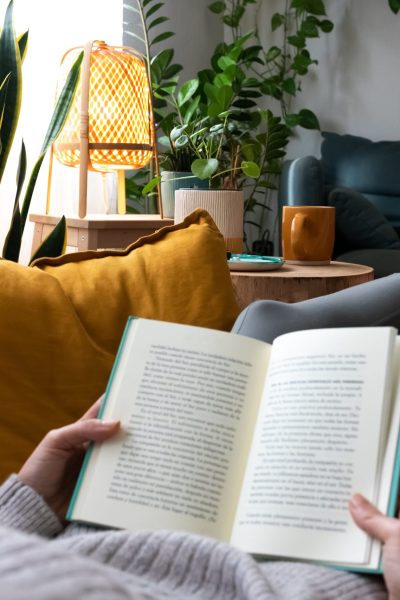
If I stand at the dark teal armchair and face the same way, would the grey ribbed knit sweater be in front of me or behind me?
in front

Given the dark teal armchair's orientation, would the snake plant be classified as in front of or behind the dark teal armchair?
in front

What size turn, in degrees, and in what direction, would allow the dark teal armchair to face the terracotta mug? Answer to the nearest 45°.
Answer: approximately 45° to its left

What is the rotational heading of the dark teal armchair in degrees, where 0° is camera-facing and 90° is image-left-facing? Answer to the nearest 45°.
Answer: approximately 45°

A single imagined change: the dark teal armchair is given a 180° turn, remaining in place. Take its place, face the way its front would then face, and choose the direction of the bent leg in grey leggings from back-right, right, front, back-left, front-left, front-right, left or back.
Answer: back-right

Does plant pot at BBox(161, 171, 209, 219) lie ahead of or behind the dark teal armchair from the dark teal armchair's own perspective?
ahead
